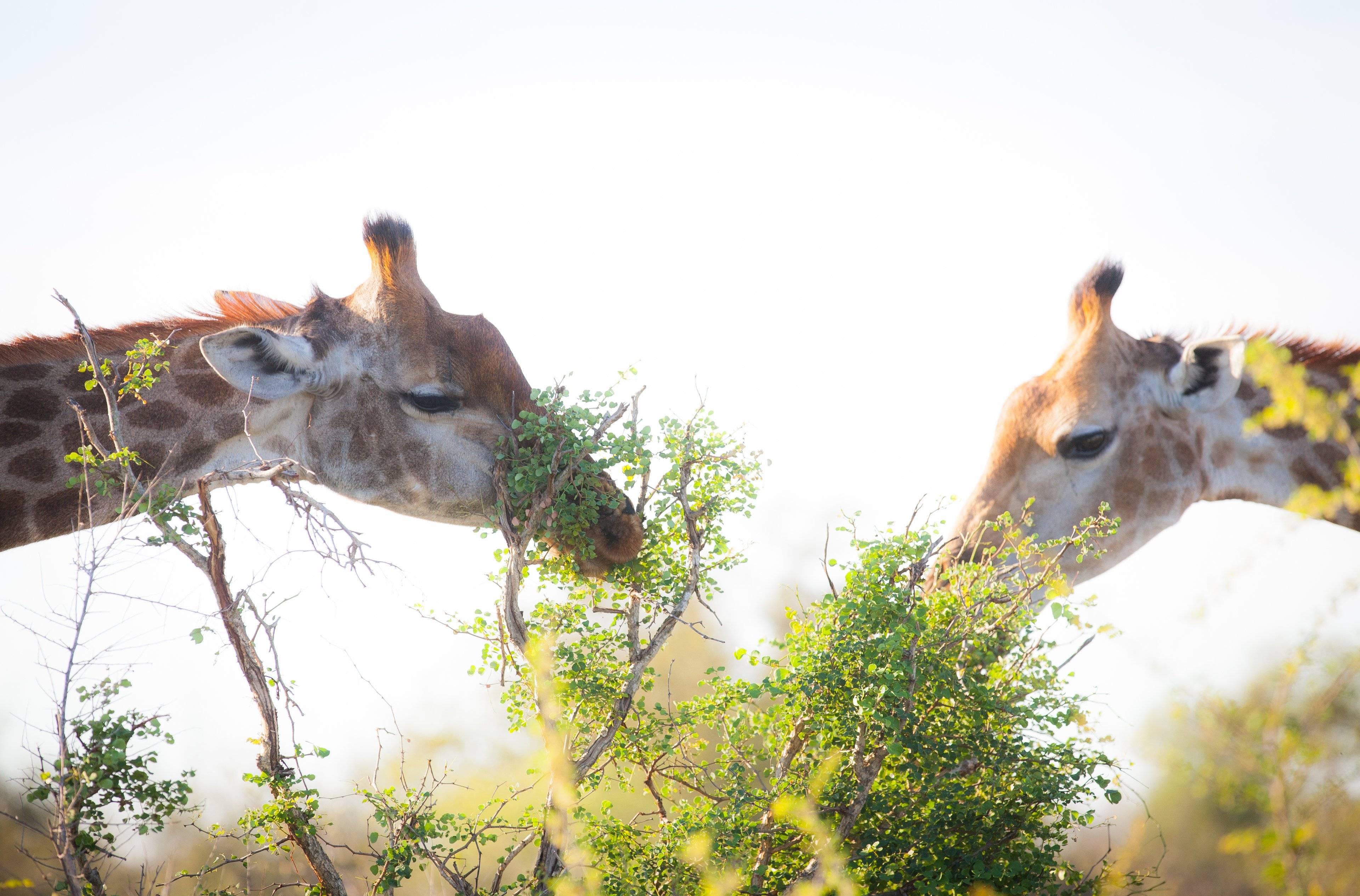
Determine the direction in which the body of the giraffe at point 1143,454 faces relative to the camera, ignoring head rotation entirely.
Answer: to the viewer's left

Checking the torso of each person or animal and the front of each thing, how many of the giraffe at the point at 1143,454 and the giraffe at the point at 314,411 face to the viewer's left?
1

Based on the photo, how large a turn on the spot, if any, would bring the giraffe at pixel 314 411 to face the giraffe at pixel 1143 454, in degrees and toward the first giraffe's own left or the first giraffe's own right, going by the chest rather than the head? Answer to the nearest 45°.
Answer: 0° — it already faces it

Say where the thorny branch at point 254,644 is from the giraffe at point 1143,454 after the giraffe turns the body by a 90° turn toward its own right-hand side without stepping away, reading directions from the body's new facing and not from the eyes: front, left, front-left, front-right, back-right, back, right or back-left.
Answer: back-left

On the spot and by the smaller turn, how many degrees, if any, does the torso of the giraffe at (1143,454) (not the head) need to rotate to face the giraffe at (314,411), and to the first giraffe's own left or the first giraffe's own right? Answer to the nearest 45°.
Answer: approximately 45° to the first giraffe's own left

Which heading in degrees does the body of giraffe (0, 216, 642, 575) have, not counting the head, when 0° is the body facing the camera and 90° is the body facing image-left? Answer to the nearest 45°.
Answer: approximately 270°
